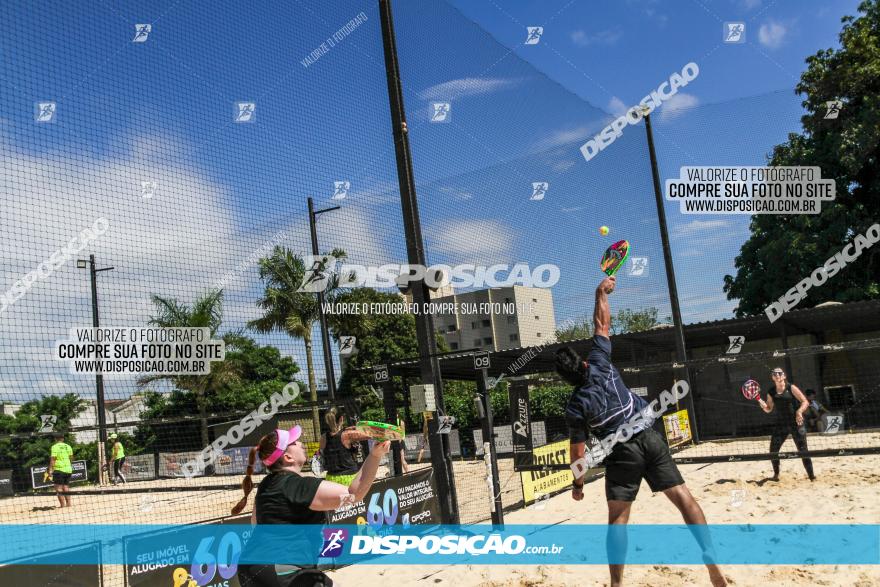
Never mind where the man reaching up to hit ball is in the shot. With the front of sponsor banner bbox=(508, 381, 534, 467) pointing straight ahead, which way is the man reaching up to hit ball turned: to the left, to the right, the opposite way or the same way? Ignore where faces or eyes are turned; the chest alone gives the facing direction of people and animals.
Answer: the opposite way

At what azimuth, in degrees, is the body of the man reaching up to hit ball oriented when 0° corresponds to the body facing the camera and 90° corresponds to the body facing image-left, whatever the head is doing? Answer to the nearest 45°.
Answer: approximately 180°

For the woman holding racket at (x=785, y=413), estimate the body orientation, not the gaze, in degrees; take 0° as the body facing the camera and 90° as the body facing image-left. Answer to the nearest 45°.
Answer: approximately 0°

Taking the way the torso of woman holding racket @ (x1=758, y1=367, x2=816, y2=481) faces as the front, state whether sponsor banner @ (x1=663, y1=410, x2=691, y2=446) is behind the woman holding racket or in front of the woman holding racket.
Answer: behind

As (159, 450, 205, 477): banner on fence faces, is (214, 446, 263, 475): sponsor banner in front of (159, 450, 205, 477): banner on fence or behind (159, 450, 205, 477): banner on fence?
in front

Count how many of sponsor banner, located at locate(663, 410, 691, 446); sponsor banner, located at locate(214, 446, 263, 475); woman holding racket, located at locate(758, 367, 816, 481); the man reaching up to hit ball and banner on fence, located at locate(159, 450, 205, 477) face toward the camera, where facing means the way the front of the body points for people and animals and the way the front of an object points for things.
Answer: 4

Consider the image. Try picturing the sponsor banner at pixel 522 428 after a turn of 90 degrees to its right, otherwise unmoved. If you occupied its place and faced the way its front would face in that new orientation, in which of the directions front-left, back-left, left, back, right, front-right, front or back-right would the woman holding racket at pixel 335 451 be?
front-left

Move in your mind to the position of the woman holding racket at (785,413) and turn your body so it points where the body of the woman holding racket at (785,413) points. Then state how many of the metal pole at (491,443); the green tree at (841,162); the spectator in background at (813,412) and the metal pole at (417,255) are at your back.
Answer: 2

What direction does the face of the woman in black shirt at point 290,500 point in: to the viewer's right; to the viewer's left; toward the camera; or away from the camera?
to the viewer's right

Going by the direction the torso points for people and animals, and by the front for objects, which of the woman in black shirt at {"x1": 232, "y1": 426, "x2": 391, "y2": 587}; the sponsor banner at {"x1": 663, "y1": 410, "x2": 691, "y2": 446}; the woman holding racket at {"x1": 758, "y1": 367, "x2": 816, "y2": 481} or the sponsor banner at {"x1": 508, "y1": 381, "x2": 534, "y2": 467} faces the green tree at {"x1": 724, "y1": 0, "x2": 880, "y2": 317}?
the woman in black shirt

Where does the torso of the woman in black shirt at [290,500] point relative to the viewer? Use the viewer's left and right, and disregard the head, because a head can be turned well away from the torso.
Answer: facing away from the viewer and to the right of the viewer

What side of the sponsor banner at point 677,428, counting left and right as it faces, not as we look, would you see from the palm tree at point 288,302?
back
